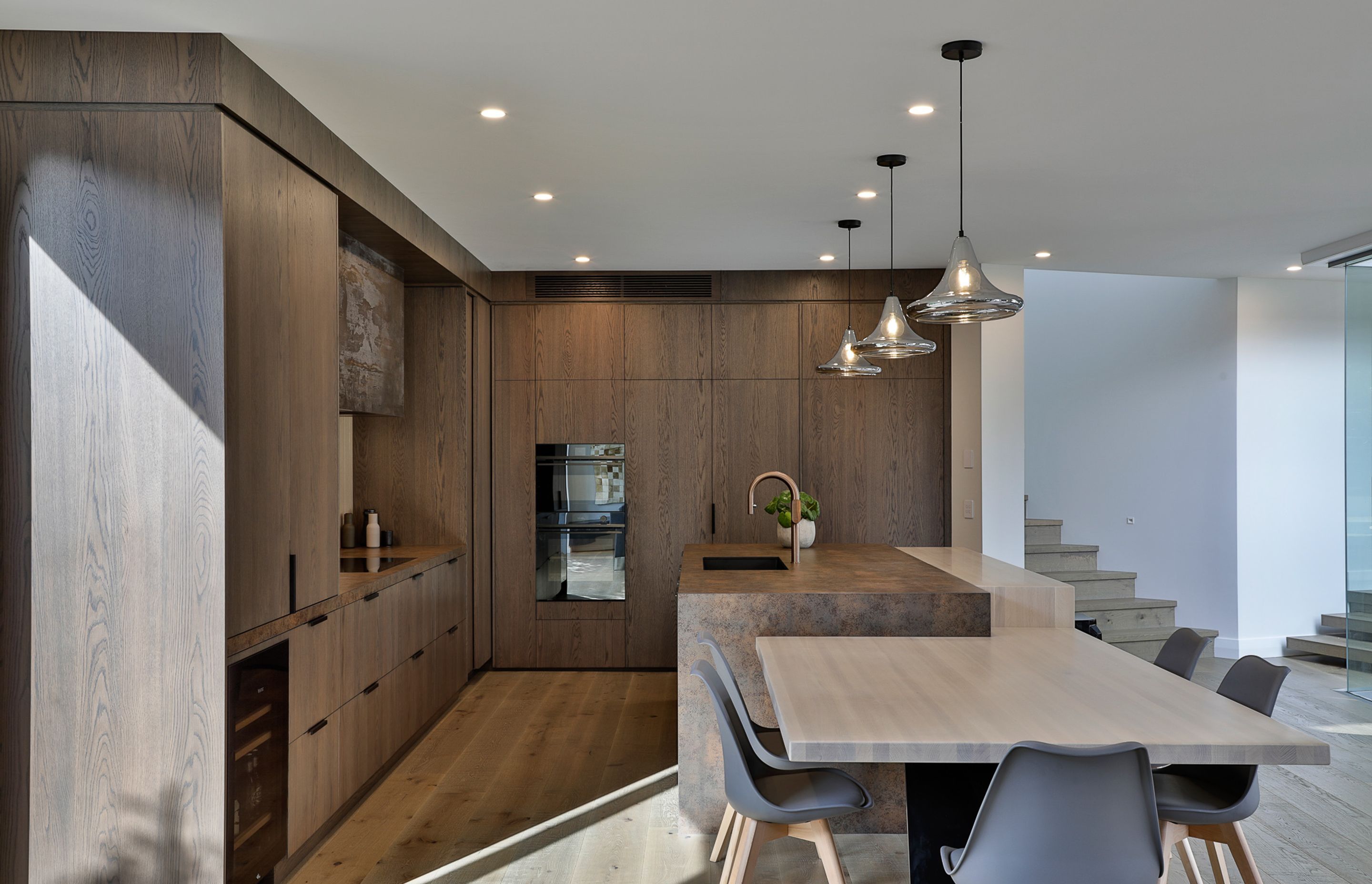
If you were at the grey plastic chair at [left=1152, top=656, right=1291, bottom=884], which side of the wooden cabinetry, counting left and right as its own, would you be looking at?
front

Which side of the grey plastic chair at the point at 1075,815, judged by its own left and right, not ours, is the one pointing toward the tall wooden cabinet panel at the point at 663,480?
front

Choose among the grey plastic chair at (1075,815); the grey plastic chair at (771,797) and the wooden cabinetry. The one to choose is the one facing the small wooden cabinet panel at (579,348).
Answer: the grey plastic chair at (1075,815)

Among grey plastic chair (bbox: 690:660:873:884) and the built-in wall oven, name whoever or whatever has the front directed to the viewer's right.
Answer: the grey plastic chair

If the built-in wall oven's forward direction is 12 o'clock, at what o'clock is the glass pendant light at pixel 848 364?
The glass pendant light is roughly at 11 o'clock from the built-in wall oven.

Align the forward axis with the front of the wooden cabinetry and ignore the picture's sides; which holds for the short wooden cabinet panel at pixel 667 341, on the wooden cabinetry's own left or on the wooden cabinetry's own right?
on the wooden cabinetry's own left

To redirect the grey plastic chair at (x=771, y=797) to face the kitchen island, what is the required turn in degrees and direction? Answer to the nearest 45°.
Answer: approximately 90° to its left

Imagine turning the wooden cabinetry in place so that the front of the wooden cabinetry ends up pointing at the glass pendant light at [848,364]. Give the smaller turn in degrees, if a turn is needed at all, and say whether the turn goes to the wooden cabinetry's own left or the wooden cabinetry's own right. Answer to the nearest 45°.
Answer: approximately 45° to the wooden cabinetry's own left

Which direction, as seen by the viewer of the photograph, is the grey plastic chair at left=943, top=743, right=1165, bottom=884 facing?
facing away from the viewer and to the left of the viewer

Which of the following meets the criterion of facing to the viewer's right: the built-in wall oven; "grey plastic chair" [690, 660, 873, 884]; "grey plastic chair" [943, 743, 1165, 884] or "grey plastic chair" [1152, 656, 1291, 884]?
"grey plastic chair" [690, 660, 873, 884]

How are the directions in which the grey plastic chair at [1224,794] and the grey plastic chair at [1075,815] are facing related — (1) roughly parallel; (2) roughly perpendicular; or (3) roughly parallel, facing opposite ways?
roughly perpendicular

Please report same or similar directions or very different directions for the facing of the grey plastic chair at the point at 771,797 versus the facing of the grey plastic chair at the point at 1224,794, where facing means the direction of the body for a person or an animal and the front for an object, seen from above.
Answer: very different directions

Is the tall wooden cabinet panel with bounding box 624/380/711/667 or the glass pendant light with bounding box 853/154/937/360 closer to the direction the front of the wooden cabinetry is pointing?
the glass pendant light

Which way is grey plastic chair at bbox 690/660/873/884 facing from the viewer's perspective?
to the viewer's right

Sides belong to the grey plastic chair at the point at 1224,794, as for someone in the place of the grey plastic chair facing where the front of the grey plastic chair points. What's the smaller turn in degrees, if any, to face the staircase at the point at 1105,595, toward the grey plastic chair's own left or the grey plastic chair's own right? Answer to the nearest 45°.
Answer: approximately 135° to the grey plastic chair's own right

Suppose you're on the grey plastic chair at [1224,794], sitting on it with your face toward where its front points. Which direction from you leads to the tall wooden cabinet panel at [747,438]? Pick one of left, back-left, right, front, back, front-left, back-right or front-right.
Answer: right
